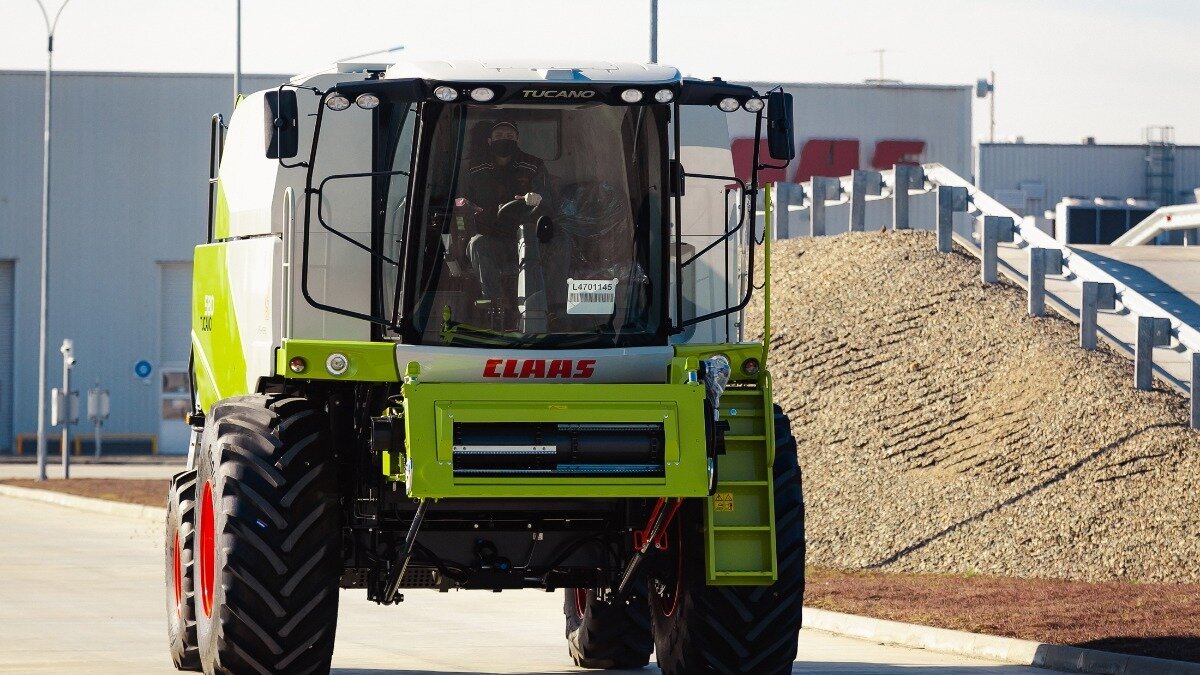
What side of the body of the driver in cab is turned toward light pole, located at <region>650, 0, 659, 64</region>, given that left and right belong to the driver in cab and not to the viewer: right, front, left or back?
back

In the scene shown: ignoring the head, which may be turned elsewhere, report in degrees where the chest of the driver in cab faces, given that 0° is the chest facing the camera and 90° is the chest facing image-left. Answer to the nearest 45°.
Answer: approximately 0°

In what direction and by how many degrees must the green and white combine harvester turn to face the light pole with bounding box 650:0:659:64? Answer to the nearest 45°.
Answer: approximately 180°

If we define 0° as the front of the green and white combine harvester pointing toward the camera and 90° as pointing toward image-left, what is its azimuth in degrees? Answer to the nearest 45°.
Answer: approximately 0°
